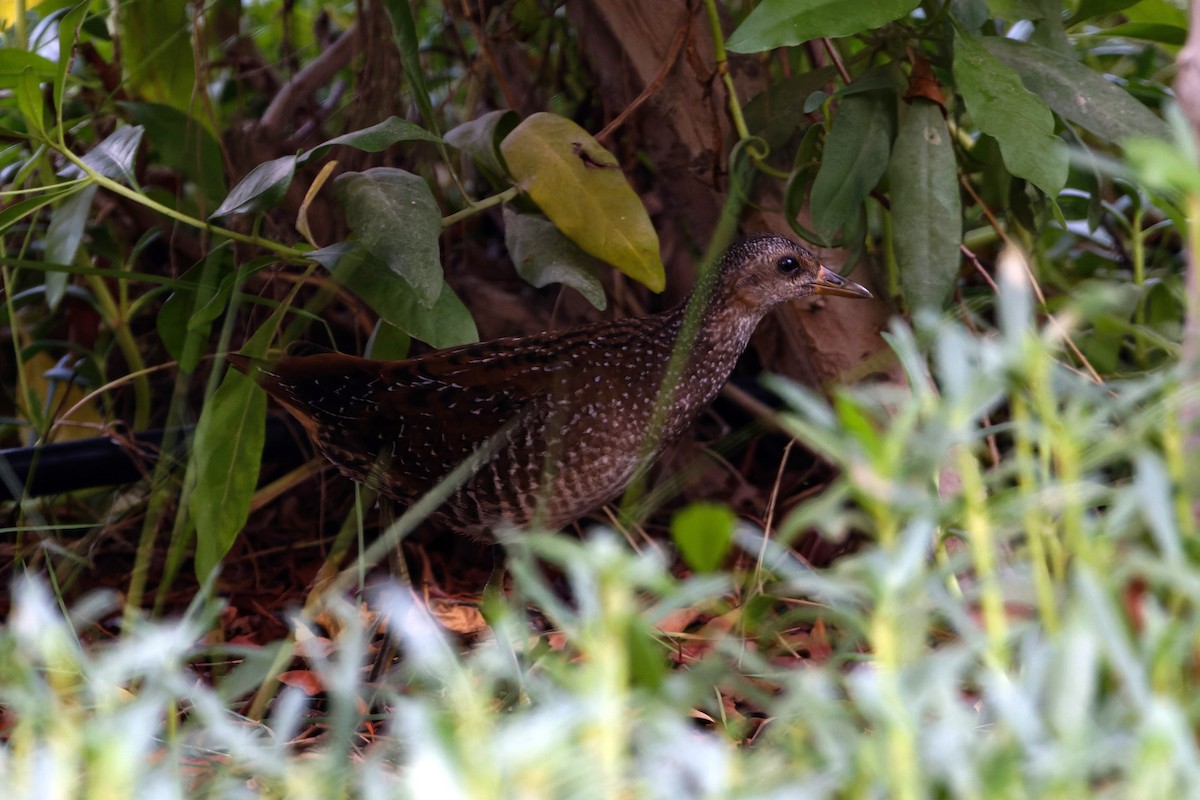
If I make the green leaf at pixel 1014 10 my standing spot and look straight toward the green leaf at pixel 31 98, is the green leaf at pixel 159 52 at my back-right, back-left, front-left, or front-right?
front-right

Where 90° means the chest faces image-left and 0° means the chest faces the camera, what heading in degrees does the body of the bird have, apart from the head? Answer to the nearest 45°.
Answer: approximately 270°

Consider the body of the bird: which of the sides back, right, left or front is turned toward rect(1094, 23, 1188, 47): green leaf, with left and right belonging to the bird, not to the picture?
front

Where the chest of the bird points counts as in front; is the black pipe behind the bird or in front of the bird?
behind

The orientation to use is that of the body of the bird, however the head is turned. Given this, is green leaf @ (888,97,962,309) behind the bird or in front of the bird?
in front
